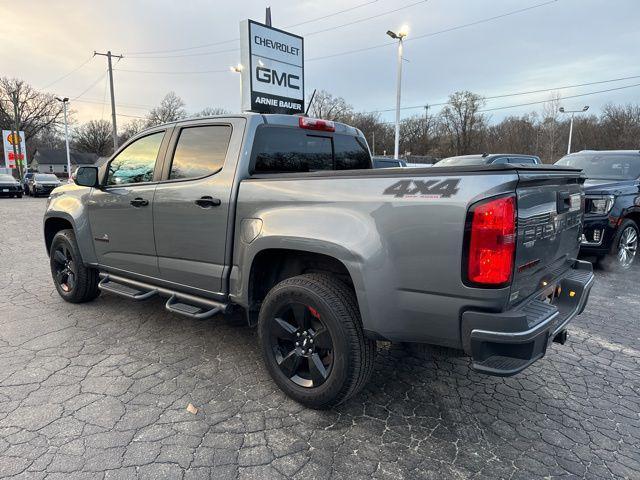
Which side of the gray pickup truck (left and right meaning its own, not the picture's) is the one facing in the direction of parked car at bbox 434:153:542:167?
right

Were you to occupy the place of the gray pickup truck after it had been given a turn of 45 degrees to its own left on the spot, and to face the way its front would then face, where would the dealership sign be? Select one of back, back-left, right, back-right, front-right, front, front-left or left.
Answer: right

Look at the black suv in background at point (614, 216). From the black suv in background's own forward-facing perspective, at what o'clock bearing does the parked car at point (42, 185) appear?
The parked car is roughly at 2 o'clock from the black suv in background.

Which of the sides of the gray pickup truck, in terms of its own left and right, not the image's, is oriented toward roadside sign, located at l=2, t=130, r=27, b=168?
front

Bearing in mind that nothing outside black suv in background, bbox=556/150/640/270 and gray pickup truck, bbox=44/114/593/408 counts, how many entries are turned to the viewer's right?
0

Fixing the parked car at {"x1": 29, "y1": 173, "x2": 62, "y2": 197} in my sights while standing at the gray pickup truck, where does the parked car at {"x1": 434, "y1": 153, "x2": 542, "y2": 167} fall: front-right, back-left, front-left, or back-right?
front-right

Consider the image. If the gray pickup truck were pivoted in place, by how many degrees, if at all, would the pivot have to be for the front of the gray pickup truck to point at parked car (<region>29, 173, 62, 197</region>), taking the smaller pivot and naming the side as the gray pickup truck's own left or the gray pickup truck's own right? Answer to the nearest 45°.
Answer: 0° — it already faces it

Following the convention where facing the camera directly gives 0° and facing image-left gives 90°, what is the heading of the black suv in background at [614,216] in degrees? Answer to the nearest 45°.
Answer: approximately 45°

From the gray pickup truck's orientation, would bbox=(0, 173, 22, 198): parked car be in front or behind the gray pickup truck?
in front

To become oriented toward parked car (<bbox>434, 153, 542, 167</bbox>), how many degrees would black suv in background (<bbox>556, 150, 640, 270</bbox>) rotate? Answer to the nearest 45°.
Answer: approximately 90° to its right

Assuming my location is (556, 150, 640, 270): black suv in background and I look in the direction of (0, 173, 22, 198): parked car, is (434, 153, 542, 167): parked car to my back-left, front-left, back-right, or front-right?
front-right

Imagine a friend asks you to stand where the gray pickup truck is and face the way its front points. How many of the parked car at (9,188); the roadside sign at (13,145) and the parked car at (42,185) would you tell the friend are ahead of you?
3

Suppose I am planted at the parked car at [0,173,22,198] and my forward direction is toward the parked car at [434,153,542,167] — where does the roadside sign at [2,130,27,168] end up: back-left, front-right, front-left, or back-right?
back-left

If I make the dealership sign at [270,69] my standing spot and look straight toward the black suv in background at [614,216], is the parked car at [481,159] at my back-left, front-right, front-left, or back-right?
front-left

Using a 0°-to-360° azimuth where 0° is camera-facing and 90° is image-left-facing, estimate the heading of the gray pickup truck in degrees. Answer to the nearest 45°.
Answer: approximately 135°
